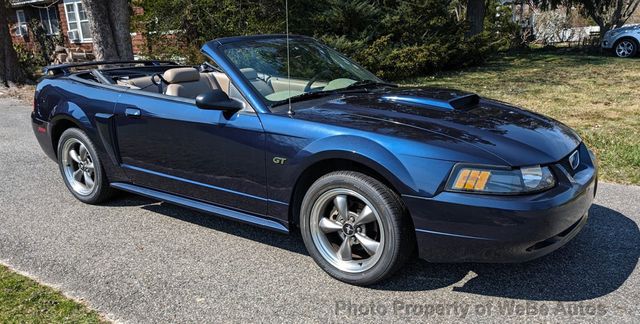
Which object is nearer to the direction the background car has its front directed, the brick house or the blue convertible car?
the brick house

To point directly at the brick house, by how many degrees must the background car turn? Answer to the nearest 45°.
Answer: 0° — it already faces it

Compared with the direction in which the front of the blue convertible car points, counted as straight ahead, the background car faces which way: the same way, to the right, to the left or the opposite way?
the opposite way

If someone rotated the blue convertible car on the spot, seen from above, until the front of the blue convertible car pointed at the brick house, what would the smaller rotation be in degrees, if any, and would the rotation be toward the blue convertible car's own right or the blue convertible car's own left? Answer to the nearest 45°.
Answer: approximately 180°

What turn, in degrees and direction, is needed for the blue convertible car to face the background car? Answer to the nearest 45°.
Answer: approximately 90° to its left

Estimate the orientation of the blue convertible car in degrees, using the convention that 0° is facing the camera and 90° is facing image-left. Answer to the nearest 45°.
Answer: approximately 315°

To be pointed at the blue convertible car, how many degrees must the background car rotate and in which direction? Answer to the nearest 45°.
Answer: approximately 90° to its left

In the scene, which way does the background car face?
to the viewer's left

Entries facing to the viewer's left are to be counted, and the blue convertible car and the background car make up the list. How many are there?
1

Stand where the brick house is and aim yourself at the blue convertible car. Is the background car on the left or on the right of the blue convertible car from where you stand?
left
